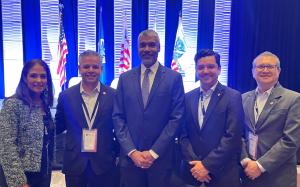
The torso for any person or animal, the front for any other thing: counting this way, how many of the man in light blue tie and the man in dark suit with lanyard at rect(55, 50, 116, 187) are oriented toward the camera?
2

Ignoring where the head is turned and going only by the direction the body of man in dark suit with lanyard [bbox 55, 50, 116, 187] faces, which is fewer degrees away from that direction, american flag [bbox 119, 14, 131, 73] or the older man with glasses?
the older man with glasses

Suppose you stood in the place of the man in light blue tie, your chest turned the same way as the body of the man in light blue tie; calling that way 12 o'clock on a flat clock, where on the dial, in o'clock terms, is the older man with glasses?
The older man with glasses is roughly at 9 o'clock from the man in light blue tie.

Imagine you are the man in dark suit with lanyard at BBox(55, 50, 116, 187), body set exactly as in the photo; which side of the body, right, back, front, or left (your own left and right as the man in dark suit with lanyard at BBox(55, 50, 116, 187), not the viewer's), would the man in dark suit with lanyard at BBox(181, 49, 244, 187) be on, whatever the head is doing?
left

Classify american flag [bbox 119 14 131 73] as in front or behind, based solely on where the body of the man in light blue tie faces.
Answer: behind

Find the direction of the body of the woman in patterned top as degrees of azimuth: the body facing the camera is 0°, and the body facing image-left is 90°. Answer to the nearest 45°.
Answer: approximately 315°

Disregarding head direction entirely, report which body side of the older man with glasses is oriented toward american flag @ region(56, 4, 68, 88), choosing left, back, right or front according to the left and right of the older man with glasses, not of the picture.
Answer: right

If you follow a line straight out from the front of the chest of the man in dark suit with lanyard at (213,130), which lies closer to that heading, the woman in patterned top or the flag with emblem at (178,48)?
the woman in patterned top

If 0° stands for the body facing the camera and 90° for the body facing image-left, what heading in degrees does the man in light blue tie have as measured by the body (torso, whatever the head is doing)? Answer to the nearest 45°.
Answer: approximately 0°
